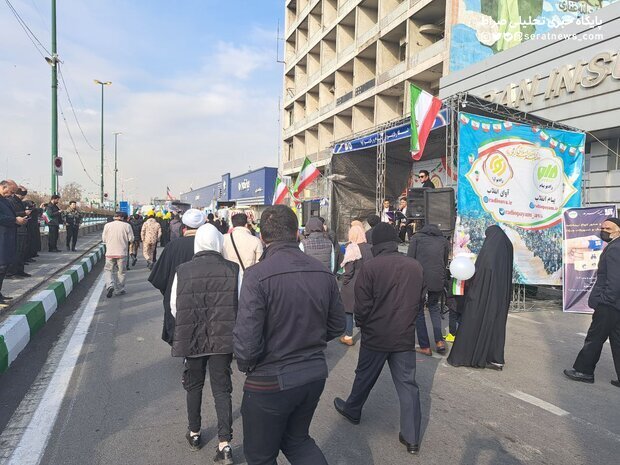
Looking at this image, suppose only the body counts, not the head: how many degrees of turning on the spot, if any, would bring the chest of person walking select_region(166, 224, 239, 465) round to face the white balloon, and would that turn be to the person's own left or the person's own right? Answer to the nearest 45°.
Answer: approximately 45° to the person's own right

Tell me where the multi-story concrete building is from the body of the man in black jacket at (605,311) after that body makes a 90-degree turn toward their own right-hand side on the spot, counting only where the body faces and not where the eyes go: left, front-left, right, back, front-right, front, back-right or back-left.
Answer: front-left

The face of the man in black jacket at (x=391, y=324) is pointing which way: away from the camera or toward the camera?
away from the camera

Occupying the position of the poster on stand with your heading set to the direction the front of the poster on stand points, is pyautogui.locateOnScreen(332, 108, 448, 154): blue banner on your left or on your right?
on your right

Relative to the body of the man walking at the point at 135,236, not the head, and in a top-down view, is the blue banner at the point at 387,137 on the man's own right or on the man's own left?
on the man's own right

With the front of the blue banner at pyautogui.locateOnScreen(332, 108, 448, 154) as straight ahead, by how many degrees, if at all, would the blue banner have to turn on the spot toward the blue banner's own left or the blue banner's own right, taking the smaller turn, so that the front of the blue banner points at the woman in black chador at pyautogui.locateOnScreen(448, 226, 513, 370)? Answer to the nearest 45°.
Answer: approximately 45° to the blue banner's own left

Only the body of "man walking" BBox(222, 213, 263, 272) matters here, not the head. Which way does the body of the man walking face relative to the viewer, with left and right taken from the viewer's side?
facing away from the viewer

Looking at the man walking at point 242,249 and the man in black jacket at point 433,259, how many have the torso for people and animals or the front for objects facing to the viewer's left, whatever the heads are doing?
0

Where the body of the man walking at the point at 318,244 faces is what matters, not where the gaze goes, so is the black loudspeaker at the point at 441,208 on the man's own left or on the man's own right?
on the man's own right

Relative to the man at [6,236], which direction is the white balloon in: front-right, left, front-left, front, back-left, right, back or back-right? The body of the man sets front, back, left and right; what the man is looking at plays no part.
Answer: front-right

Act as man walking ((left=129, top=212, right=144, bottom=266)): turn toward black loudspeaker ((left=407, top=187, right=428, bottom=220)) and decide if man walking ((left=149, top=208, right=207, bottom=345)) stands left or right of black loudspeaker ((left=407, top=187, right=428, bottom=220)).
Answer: right

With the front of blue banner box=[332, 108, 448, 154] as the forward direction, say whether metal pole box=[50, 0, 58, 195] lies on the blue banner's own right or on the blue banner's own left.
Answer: on the blue banner's own right
